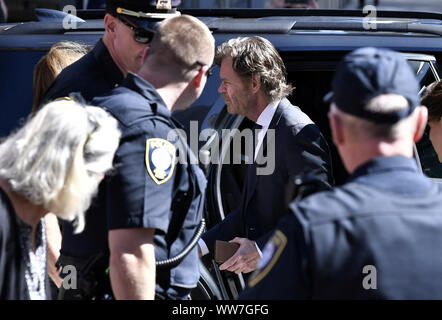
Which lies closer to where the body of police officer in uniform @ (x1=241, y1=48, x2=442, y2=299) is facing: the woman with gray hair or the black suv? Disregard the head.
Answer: the black suv

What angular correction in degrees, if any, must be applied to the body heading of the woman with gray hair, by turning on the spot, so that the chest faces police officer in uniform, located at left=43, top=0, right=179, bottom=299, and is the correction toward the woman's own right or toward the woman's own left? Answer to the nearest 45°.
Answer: approximately 90° to the woman's own left

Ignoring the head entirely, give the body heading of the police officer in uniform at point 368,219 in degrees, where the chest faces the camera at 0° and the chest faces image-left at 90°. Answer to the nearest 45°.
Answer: approximately 180°

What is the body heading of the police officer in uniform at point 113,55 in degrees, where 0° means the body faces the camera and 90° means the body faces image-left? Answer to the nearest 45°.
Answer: approximately 315°

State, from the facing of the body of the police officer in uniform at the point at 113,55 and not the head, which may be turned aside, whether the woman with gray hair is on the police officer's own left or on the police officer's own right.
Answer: on the police officer's own right

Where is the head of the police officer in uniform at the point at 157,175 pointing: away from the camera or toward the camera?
away from the camera

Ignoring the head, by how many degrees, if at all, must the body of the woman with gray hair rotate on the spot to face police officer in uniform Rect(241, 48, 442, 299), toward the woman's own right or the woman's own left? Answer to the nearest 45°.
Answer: approximately 45° to the woman's own right

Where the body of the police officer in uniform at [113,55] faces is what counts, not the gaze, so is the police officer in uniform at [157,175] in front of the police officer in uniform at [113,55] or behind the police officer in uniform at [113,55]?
in front

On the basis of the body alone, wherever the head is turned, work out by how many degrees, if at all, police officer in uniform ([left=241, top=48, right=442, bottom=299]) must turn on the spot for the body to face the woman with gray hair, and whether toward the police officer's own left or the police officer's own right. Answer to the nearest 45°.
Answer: approximately 90° to the police officer's own left

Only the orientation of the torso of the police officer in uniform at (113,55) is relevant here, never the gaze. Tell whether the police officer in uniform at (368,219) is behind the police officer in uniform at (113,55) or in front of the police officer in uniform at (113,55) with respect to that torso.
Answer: in front
